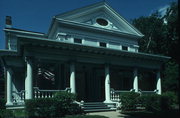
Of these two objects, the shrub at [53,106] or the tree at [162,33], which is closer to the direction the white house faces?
the shrub

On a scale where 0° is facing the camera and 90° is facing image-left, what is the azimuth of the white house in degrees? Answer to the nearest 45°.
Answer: approximately 315°

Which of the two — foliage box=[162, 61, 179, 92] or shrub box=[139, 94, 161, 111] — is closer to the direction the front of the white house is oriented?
the shrub

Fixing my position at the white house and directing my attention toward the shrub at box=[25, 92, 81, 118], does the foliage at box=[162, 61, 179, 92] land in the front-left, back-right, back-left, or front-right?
back-left

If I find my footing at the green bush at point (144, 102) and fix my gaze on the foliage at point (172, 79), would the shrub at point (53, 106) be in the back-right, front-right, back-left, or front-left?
back-left

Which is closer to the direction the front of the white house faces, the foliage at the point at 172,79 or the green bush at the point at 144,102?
the green bush

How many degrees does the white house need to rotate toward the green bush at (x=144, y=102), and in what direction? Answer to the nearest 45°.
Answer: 0° — it already faces it

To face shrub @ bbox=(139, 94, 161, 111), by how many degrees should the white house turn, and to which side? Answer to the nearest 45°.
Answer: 0° — it already faces it

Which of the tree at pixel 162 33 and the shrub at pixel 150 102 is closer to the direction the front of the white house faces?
the shrub

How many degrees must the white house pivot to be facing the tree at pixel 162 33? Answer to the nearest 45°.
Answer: approximately 90° to its left
